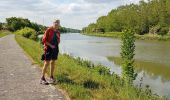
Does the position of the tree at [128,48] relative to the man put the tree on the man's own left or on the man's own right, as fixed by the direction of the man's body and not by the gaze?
on the man's own left

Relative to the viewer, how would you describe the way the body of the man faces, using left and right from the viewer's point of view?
facing the viewer and to the right of the viewer
